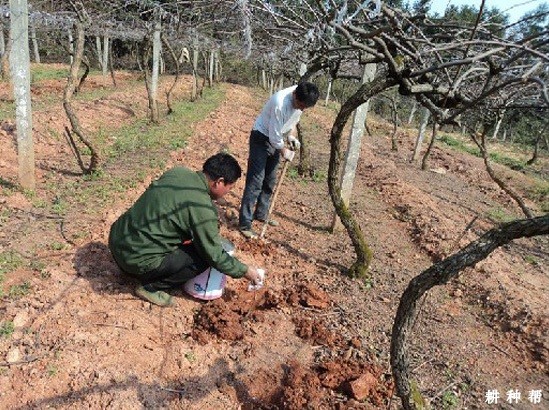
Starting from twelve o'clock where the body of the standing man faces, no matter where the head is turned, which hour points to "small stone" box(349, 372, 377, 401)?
The small stone is roughly at 1 o'clock from the standing man.

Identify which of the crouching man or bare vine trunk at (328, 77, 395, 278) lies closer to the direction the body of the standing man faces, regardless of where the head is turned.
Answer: the bare vine trunk

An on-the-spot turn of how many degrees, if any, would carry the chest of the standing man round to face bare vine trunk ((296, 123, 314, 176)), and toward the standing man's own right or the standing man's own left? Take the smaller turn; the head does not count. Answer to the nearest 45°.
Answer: approximately 135° to the standing man's own left

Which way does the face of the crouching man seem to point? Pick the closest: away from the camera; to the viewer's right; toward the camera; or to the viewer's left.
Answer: to the viewer's right

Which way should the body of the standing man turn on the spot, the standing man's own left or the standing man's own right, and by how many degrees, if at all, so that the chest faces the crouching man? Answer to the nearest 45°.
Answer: approximately 45° to the standing man's own right

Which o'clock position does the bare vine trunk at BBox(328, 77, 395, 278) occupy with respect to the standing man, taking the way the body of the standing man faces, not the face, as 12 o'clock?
The bare vine trunk is roughly at 12 o'clock from the standing man.

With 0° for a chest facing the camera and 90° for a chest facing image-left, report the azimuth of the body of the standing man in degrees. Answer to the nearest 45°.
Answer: approximately 315°

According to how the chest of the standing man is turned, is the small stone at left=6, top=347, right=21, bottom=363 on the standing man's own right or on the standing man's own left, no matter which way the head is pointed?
on the standing man's own right

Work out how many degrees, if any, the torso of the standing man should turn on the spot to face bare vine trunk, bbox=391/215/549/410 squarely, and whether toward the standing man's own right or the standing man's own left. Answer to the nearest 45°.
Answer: approximately 45° to the standing man's own right
